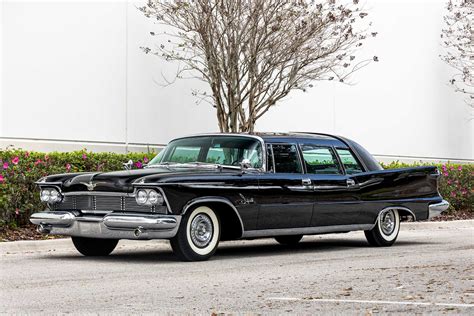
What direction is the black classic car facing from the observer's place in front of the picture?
facing the viewer and to the left of the viewer

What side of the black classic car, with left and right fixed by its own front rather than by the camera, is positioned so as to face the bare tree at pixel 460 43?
back

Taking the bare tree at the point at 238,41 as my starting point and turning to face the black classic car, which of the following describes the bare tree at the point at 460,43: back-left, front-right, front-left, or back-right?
back-left

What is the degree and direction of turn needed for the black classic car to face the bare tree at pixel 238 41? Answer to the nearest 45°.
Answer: approximately 135° to its right
